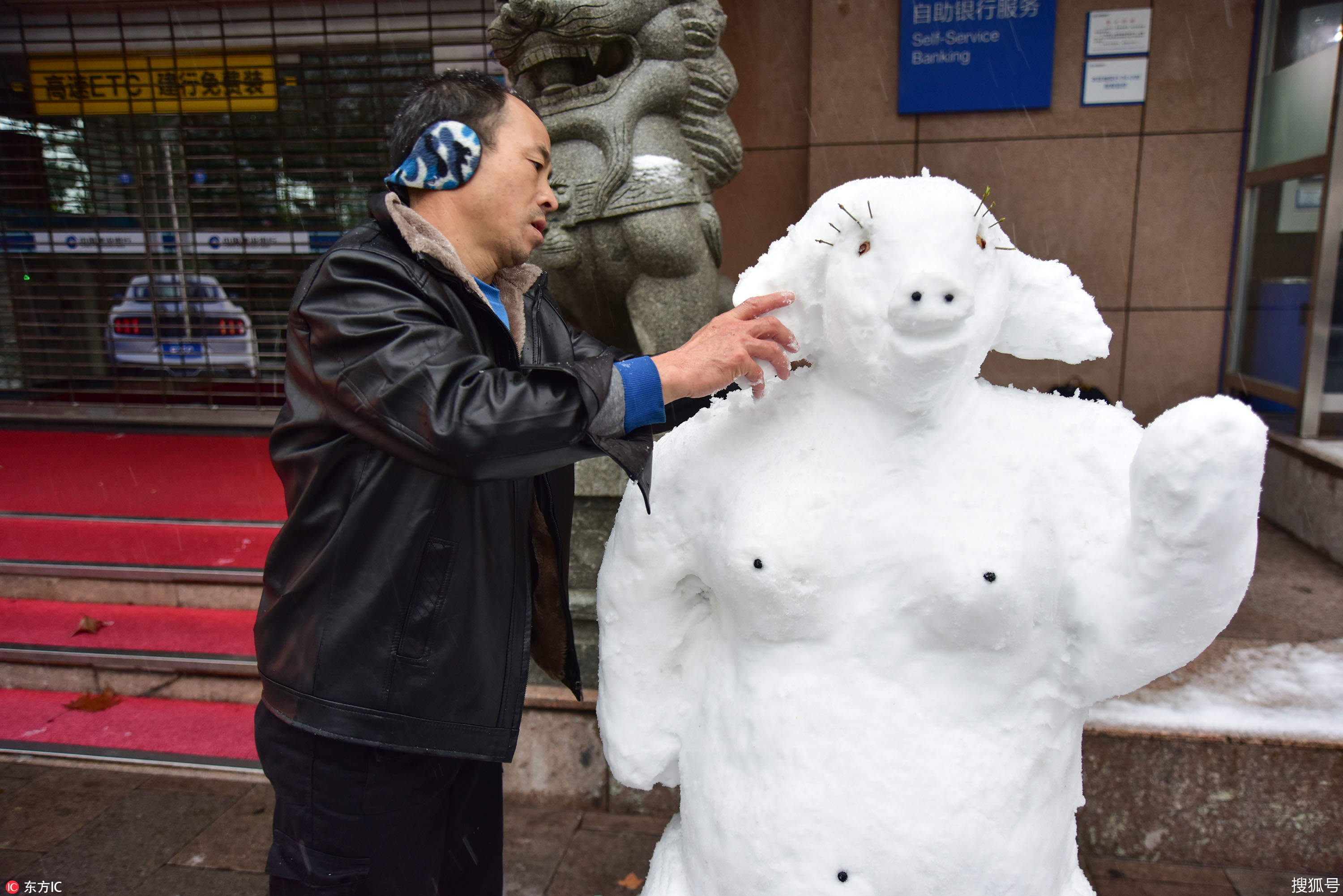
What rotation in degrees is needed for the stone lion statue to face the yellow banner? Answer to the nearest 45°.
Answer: approximately 90° to its right

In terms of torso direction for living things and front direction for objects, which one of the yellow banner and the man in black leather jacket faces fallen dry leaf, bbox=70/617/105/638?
the yellow banner

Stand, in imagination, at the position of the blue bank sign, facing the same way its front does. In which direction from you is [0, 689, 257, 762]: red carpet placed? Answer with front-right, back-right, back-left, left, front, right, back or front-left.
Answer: front-right

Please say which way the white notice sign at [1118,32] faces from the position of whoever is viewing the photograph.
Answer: facing the viewer

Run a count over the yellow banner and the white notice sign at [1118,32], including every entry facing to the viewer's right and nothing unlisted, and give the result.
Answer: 0

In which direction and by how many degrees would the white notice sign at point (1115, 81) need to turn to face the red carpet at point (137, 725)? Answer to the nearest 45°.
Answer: approximately 45° to its right

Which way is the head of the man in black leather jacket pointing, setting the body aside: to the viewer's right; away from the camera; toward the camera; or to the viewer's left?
to the viewer's right

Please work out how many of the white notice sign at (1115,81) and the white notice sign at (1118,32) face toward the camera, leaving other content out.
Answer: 2

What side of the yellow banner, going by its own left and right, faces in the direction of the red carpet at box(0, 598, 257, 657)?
front

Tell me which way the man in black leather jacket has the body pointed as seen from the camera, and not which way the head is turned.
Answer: to the viewer's right

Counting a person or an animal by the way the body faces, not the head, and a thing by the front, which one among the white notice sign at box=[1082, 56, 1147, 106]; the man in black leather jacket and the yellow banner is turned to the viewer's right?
the man in black leather jacket

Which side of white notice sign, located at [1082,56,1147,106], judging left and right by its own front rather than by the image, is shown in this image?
front

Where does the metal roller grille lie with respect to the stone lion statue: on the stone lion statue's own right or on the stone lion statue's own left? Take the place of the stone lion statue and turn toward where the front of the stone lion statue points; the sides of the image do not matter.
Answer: on the stone lion statue's own right

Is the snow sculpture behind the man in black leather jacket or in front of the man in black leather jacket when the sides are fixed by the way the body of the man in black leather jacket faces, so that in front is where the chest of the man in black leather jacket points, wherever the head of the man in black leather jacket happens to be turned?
in front
